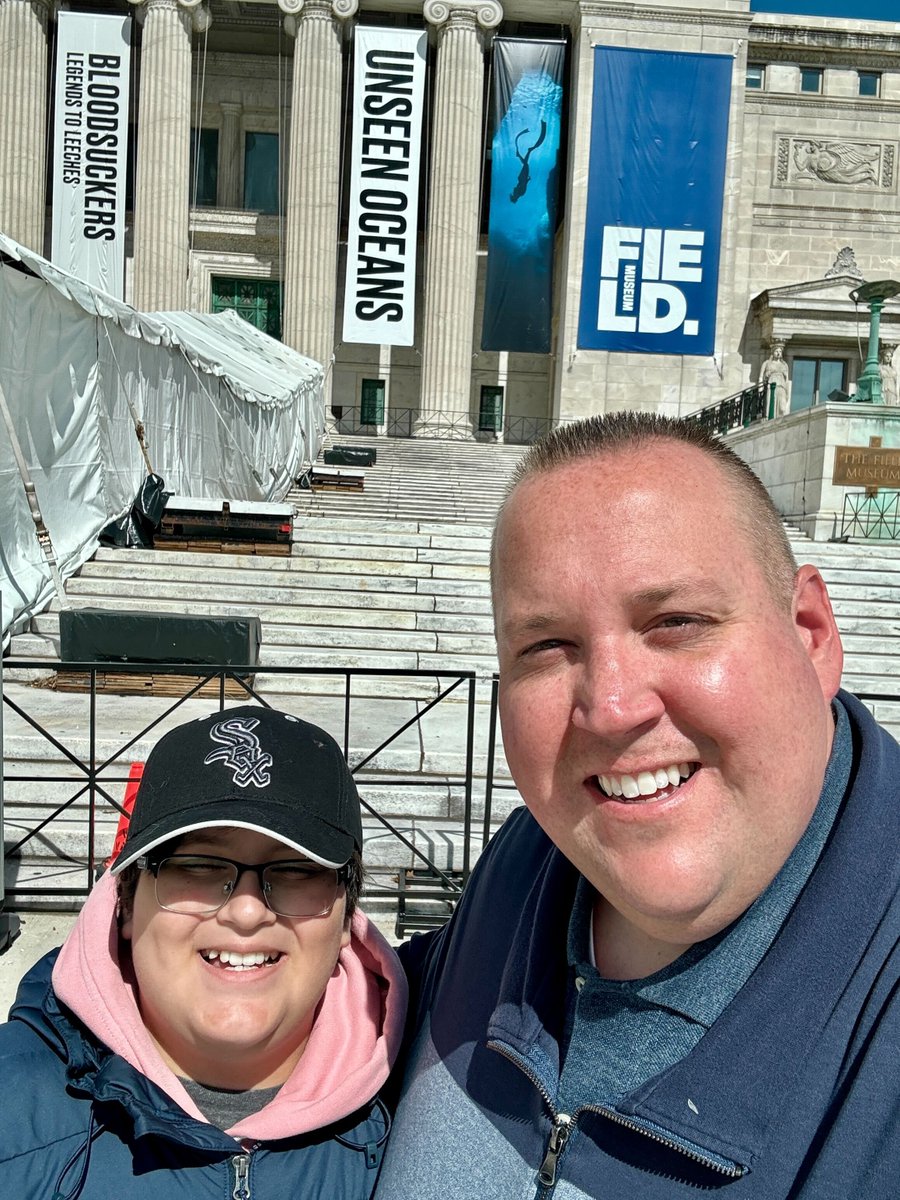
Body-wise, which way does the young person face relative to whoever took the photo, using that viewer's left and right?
facing the viewer

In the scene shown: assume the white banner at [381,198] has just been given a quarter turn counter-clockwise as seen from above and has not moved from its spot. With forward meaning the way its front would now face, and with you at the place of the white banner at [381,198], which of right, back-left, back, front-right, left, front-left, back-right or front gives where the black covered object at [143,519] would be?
right

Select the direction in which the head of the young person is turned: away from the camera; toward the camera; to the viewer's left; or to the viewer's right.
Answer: toward the camera

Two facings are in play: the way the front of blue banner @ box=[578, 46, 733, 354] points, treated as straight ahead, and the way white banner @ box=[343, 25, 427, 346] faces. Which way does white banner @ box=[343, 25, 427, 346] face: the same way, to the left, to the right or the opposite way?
the same way

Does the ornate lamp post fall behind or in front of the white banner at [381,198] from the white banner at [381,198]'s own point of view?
in front

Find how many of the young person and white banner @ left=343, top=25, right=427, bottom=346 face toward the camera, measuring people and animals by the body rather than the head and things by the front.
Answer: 2

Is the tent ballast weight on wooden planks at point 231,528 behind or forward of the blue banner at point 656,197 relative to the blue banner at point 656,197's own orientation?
forward

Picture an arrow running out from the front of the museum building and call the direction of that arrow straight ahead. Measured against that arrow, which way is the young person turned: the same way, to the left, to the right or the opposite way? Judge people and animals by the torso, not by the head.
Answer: the same way

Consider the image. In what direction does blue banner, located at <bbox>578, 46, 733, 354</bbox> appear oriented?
toward the camera

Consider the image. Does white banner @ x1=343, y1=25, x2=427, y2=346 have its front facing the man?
yes

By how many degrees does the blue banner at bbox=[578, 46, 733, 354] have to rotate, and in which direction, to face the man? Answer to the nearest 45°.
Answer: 0° — it already faces them

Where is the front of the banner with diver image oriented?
toward the camera

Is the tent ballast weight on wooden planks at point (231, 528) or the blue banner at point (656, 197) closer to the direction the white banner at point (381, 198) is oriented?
the tent ballast weight on wooden planks

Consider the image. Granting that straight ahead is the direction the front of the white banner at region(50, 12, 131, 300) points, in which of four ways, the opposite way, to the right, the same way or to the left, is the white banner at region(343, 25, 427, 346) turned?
the same way

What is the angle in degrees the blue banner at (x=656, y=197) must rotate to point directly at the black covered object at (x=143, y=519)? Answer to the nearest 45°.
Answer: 0° — it already faces it

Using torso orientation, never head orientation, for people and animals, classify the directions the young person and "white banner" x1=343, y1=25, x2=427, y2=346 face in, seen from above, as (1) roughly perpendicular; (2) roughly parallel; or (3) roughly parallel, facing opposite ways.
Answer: roughly parallel
